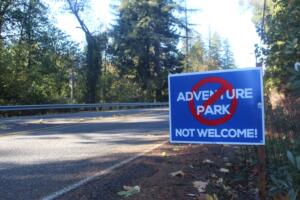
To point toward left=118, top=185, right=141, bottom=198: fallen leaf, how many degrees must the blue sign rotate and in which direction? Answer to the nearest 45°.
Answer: approximately 135° to its right

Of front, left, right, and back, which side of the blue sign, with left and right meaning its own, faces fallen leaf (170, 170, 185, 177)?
back

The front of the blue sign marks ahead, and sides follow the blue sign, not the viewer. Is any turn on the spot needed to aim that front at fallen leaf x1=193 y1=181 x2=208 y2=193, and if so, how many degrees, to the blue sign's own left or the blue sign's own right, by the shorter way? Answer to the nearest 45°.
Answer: approximately 180°

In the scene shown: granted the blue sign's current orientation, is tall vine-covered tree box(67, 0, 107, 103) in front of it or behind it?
behind

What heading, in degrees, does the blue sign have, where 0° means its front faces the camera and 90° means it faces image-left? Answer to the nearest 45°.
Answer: approximately 0°
